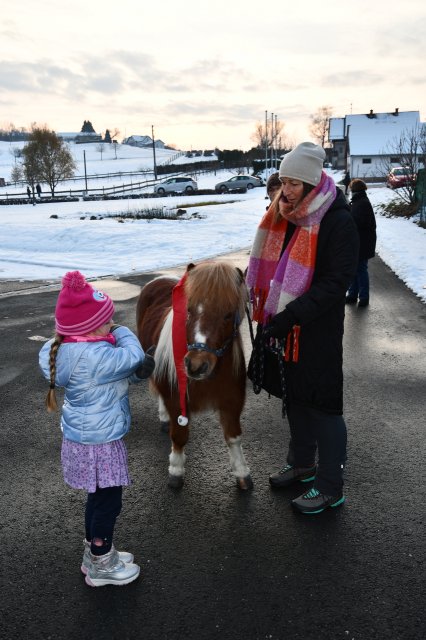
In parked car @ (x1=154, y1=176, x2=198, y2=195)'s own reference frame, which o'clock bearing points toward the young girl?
The young girl is roughly at 9 o'clock from the parked car.

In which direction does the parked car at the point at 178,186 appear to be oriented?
to the viewer's left

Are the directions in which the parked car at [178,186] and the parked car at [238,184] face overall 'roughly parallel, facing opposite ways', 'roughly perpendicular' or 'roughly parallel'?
roughly parallel

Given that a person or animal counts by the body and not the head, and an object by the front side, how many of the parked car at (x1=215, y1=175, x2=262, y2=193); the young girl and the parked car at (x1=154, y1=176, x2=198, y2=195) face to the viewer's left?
2

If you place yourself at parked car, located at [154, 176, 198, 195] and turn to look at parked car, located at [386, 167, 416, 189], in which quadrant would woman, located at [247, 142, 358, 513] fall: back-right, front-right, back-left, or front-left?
front-right

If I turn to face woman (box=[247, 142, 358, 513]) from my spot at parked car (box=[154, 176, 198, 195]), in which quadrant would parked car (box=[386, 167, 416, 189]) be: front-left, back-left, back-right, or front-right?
front-left

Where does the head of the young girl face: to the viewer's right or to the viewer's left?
to the viewer's right

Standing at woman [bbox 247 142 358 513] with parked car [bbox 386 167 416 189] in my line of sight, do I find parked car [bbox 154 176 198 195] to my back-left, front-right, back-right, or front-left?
front-left

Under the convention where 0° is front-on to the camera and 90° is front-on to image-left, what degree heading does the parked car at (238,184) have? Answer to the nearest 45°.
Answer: approximately 90°

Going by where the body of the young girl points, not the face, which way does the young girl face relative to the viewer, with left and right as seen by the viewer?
facing to the right of the viewer

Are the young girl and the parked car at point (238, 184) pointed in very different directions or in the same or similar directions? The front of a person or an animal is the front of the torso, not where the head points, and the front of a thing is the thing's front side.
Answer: very different directions

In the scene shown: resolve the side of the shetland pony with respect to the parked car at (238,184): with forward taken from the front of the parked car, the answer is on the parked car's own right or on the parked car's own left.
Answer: on the parked car's own left
